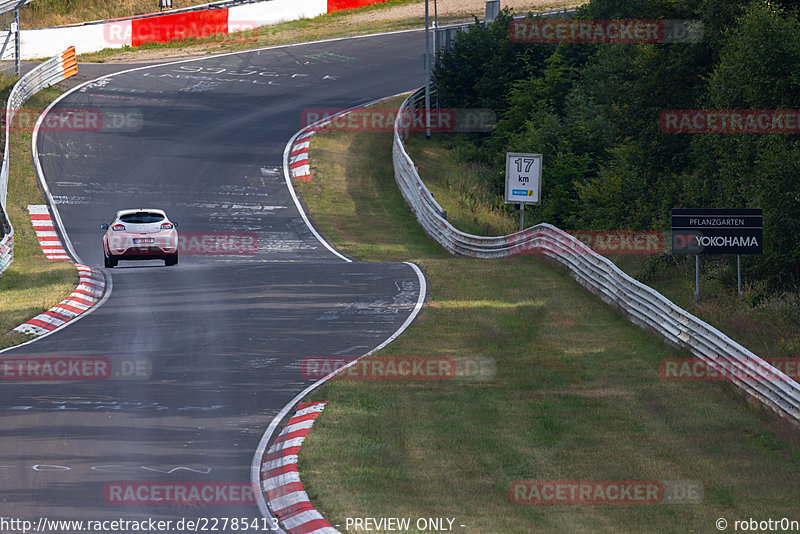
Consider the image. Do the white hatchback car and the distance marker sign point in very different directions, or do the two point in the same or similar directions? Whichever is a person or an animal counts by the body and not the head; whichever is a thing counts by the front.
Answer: very different directions

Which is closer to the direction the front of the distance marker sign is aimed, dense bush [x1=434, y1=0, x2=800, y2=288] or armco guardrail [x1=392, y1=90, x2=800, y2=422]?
the armco guardrail

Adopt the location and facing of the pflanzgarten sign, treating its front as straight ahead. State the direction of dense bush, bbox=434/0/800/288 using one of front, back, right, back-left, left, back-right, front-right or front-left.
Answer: back

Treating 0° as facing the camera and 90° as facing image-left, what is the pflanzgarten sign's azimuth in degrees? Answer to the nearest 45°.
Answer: approximately 0°

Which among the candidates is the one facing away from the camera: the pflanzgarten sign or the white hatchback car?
the white hatchback car

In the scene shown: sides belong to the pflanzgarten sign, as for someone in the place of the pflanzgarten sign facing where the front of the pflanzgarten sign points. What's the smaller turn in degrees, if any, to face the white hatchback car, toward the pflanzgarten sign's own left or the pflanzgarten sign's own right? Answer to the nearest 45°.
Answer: approximately 90° to the pflanzgarten sign's own right

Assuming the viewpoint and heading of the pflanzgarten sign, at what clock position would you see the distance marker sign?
The distance marker sign is roughly at 5 o'clock from the pflanzgarten sign.

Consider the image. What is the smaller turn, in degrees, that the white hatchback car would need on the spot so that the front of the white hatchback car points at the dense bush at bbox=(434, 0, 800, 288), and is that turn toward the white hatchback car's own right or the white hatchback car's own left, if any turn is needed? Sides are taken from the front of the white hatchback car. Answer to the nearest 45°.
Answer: approximately 90° to the white hatchback car's own right

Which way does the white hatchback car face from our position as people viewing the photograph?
facing away from the viewer
